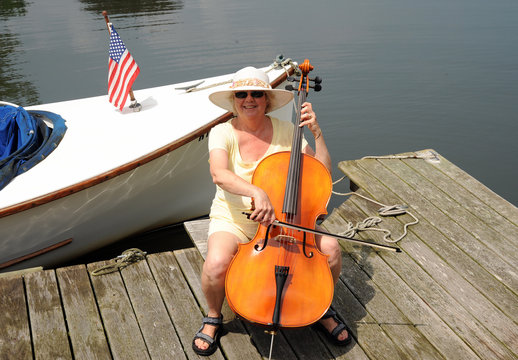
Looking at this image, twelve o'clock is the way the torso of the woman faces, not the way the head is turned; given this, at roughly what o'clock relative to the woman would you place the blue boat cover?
The blue boat cover is roughly at 4 o'clock from the woman.

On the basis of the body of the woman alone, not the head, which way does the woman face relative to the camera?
toward the camera

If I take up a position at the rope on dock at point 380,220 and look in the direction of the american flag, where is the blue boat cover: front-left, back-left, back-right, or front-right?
front-left

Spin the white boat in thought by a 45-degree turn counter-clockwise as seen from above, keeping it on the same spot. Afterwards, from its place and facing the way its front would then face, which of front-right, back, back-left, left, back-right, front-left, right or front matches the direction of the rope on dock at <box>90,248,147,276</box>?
back

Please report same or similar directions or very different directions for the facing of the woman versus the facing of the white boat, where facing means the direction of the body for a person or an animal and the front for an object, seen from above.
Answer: very different directions

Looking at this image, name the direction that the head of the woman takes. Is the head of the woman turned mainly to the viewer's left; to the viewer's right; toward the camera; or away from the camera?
toward the camera

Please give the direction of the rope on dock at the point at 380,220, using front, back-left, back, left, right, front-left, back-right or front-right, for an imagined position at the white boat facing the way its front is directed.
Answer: right

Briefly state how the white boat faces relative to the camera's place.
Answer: facing away from the viewer and to the right of the viewer

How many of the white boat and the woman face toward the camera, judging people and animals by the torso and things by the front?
1

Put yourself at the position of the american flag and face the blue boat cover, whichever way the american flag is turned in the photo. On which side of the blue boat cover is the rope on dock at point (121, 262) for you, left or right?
left

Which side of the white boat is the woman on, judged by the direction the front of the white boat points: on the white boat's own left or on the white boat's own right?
on the white boat's own right

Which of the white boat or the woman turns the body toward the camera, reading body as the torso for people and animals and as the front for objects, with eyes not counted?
the woman

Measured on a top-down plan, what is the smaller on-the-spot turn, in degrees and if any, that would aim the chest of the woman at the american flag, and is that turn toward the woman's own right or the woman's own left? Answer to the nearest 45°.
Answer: approximately 135° to the woman's own right

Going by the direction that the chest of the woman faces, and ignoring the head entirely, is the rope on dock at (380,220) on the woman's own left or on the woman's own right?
on the woman's own left

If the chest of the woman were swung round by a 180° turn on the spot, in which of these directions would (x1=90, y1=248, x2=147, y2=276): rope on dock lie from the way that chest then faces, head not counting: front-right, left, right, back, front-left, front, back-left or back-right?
left
